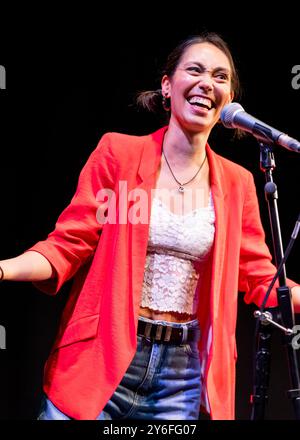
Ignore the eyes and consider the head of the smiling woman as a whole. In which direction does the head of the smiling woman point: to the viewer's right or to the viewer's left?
to the viewer's right

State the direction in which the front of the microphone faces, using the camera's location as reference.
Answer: facing to the left of the viewer

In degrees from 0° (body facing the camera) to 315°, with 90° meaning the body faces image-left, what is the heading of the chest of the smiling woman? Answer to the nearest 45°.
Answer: approximately 315°

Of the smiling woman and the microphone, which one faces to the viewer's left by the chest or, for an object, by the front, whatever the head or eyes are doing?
the microphone
